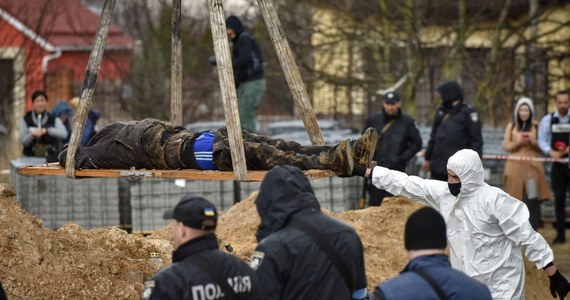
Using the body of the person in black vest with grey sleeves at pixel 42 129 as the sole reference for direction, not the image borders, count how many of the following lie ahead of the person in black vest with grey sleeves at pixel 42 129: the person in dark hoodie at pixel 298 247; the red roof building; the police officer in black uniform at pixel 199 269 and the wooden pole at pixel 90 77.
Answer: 3

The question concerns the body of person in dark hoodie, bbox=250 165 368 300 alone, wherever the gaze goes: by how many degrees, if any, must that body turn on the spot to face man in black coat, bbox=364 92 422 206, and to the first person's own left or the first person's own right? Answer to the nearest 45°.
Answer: approximately 45° to the first person's own right

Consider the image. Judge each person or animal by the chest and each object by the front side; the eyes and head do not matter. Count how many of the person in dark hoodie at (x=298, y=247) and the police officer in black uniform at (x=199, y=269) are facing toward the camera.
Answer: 0

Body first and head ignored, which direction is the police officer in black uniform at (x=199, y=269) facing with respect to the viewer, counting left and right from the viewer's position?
facing away from the viewer and to the left of the viewer

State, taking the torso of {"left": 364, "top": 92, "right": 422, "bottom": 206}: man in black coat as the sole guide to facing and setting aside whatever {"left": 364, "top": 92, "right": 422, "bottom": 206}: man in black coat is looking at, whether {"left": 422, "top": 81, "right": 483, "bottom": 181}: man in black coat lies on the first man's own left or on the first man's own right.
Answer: on the first man's own left

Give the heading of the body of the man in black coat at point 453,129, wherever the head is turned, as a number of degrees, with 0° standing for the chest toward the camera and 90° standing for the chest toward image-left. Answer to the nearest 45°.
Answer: approximately 45°

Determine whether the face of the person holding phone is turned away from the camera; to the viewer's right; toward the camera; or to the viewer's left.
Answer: toward the camera

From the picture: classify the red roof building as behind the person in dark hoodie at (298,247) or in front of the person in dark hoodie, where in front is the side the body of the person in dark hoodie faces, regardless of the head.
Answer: in front

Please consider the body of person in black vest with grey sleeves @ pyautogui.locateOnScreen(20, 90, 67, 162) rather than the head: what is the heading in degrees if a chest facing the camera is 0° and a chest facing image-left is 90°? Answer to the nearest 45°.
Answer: approximately 0°

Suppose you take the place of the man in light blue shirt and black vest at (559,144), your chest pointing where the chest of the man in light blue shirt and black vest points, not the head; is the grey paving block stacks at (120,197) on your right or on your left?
on your right

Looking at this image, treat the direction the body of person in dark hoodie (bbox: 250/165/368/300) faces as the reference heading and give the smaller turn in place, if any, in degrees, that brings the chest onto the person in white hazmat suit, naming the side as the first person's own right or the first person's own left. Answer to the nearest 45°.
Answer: approximately 90° to the first person's own right

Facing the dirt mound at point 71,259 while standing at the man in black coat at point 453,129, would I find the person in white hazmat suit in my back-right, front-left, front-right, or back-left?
front-left

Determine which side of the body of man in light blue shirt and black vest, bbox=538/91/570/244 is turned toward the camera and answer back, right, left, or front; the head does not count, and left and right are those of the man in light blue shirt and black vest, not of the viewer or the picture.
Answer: front

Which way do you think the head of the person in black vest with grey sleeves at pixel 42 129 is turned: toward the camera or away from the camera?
toward the camera
